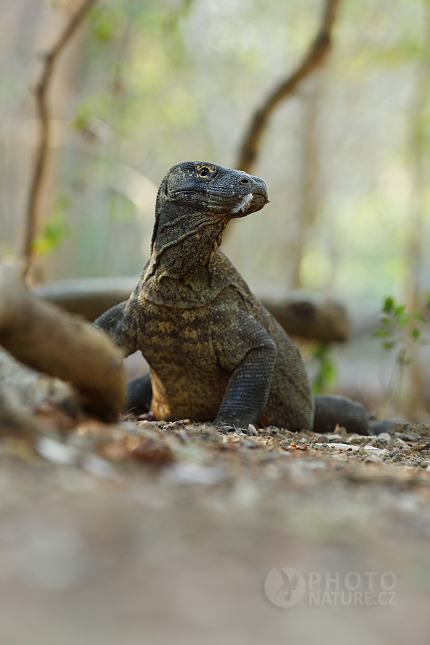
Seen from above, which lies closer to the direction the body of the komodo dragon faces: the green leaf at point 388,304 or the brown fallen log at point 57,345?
the brown fallen log

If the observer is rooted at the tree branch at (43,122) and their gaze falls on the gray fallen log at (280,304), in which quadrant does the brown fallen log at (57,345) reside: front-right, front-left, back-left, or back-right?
front-right

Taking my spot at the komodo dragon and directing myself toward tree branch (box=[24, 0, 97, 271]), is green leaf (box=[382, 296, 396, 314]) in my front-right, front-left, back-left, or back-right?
front-right

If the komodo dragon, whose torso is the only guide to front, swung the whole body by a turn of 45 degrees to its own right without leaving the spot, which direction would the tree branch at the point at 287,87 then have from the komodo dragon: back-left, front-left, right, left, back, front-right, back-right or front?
right

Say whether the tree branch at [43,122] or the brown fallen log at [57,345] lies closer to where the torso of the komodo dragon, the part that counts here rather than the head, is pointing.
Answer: the brown fallen log

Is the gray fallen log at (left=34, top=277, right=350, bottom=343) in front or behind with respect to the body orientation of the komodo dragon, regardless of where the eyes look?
behind

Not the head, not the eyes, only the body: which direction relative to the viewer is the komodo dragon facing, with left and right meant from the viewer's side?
facing the viewer and to the left of the viewer

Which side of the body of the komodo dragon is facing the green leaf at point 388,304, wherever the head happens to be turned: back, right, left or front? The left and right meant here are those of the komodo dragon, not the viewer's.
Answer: back

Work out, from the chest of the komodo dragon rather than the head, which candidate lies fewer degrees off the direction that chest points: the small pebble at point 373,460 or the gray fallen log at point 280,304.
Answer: the small pebble

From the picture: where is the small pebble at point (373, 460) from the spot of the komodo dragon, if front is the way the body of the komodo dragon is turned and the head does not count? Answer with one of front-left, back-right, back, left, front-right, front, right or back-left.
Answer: left
